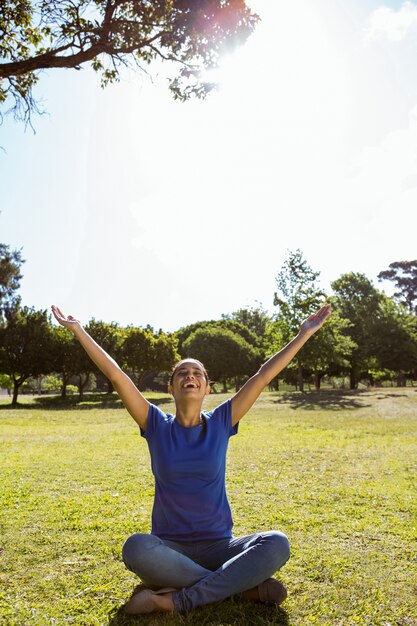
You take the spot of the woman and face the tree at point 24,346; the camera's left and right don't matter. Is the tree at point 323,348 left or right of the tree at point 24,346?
right

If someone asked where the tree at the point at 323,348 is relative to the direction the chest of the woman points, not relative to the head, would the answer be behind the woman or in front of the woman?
behind

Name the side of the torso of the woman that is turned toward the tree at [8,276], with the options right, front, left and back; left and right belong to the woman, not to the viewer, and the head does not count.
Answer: back

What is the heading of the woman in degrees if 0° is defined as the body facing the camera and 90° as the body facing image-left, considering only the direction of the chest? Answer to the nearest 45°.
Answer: approximately 0°

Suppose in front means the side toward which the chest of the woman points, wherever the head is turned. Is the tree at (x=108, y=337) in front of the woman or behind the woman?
behind

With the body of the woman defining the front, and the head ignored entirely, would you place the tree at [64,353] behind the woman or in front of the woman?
behind

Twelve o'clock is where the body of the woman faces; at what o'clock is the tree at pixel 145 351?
The tree is roughly at 6 o'clock from the woman.
